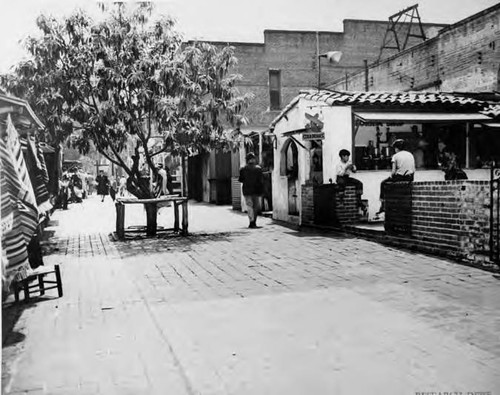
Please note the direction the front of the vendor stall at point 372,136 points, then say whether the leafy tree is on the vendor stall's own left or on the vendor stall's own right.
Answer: on the vendor stall's own right

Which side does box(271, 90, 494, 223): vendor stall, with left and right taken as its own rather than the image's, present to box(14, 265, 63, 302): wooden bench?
front

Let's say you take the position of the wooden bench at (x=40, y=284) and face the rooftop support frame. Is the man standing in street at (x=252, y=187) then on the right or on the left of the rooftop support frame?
left

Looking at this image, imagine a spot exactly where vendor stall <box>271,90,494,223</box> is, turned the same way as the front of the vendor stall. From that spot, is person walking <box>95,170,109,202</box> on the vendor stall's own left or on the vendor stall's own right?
on the vendor stall's own right
